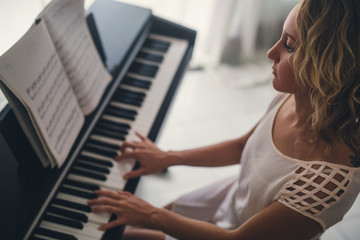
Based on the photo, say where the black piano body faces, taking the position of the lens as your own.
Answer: facing the viewer and to the right of the viewer

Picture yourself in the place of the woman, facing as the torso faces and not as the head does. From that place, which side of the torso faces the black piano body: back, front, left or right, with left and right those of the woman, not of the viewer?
front

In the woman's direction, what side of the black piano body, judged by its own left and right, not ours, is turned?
front

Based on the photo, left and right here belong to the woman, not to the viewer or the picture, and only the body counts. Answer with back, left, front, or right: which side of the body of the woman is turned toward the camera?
left

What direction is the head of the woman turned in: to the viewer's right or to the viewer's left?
to the viewer's left

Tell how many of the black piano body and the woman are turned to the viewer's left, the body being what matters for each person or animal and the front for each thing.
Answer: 1

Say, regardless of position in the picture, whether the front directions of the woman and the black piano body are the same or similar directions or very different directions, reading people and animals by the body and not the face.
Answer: very different directions
